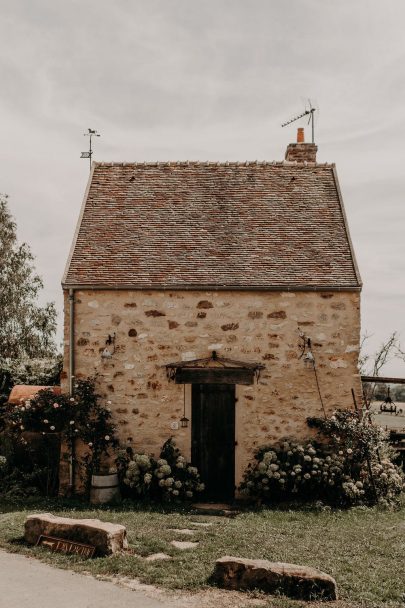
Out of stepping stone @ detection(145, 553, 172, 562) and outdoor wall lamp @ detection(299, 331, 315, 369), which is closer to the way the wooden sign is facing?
the stepping stone

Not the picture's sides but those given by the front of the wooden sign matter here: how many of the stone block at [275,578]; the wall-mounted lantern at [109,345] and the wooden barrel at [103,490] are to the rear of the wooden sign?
2

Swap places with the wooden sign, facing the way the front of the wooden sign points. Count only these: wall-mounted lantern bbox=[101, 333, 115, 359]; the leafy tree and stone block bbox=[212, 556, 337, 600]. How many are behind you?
2

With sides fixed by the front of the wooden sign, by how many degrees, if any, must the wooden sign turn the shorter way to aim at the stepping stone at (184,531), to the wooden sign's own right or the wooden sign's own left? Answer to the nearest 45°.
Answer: approximately 135° to the wooden sign's own left

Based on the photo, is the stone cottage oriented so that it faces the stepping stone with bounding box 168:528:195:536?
yes

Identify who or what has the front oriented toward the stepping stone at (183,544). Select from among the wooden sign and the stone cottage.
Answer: the stone cottage

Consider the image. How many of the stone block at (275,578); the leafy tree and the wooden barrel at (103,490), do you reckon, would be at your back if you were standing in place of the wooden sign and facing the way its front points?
2

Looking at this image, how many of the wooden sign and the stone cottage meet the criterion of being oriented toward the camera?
2

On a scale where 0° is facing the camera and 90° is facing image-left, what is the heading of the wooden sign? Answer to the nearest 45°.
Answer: approximately 0°

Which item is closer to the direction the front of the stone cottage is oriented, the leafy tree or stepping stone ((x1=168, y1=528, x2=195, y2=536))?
the stepping stone

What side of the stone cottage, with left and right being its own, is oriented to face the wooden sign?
front

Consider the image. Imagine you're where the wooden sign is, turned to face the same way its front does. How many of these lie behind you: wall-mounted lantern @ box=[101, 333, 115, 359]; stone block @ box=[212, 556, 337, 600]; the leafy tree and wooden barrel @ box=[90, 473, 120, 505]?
3

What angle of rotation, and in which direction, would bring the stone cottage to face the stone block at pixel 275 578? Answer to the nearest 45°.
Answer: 0° — it already faces it

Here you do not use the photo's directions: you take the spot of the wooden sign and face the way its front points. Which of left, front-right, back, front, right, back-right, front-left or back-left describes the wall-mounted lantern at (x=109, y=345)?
back
